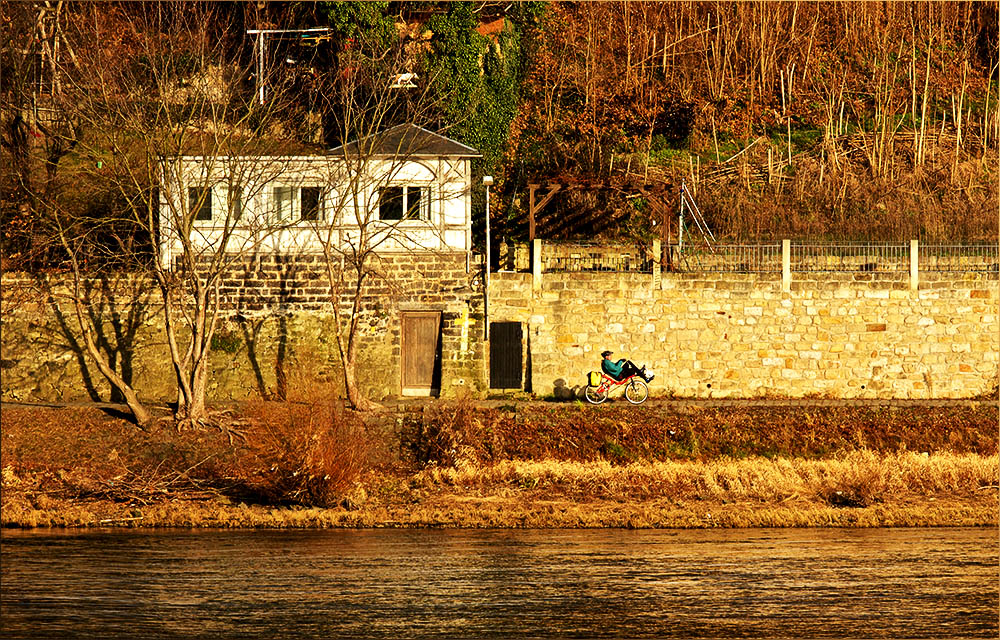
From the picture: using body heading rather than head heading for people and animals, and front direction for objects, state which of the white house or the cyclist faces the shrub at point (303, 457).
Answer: the white house

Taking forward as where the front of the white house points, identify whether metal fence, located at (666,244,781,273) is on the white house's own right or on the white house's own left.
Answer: on the white house's own left

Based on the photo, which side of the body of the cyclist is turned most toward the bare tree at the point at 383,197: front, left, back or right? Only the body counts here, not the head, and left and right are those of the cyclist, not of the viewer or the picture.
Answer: back

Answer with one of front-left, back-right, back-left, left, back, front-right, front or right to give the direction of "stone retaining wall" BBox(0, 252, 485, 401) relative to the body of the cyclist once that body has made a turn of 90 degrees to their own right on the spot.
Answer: right

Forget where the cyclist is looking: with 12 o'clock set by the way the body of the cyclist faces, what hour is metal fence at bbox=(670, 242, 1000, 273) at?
The metal fence is roughly at 11 o'clock from the cyclist.

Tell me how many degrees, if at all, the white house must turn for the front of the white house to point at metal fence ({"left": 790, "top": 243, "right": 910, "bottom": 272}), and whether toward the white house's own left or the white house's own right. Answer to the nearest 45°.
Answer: approximately 90° to the white house's own left

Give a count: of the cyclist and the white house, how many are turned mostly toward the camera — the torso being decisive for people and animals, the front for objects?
1

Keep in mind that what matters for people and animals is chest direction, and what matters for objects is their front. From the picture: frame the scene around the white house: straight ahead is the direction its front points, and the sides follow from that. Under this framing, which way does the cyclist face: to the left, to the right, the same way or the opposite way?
to the left

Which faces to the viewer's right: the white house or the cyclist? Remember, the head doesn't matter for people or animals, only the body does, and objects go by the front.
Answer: the cyclist

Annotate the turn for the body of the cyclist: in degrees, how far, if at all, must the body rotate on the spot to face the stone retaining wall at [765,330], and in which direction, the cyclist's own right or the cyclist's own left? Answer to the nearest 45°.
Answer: approximately 45° to the cyclist's own left

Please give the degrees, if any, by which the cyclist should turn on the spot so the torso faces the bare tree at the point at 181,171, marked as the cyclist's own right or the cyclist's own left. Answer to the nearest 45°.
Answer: approximately 180°

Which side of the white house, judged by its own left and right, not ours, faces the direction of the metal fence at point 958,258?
left

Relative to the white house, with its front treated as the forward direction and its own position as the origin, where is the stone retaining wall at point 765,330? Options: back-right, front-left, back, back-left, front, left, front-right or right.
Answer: left

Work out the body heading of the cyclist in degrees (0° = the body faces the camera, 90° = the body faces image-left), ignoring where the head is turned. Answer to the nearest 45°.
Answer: approximately 270°
